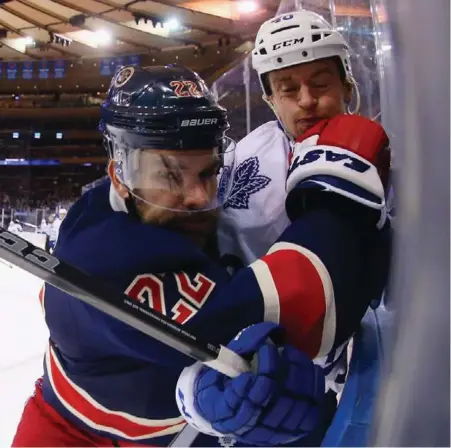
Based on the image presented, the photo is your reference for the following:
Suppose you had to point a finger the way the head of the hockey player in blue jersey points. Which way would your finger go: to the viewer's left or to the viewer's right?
to the viewer's right

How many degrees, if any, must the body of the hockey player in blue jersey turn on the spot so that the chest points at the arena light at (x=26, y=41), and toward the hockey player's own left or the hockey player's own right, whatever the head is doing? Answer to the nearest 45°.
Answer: approximately 135° to the hockey player's own left

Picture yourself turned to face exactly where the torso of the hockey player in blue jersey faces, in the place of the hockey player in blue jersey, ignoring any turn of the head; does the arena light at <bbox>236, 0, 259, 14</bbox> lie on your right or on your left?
on your left

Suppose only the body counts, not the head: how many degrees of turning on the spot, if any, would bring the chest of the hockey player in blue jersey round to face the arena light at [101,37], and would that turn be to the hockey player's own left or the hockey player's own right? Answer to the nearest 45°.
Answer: approximately 135° to the hockey player's own left
